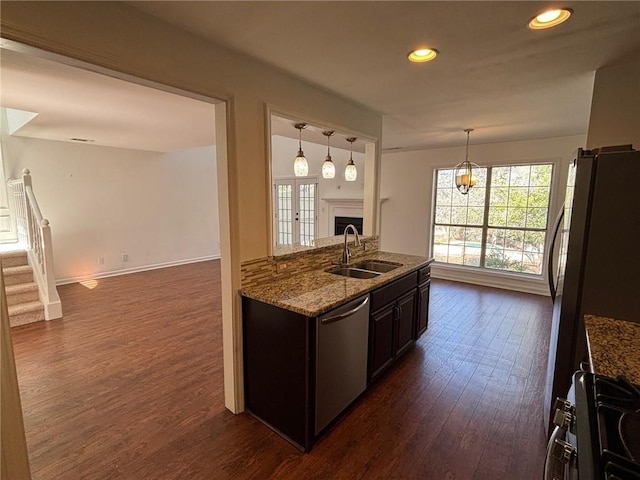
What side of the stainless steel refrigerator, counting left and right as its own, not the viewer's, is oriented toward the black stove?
left

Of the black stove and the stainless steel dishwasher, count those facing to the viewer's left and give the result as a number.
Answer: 1

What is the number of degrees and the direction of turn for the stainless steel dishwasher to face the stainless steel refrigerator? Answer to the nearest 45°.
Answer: approximately 45° to its left

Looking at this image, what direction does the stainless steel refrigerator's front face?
to the viewer's left

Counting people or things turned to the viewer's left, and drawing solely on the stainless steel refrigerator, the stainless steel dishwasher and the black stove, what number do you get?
2

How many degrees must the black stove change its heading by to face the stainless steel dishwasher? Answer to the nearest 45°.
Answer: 0° — it already faces it

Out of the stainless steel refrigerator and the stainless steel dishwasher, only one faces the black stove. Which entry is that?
the stainless steel dishwasher

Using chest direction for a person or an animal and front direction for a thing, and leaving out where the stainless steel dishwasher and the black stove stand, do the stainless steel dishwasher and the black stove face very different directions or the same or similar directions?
very different directions

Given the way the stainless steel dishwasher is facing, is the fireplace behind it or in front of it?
behind

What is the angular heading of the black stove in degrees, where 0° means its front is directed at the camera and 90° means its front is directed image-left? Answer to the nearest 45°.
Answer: approximately 90°

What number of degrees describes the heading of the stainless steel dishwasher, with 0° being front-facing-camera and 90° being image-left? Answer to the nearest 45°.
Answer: approximately 315°

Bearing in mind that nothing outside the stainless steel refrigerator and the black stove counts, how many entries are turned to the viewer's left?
2
